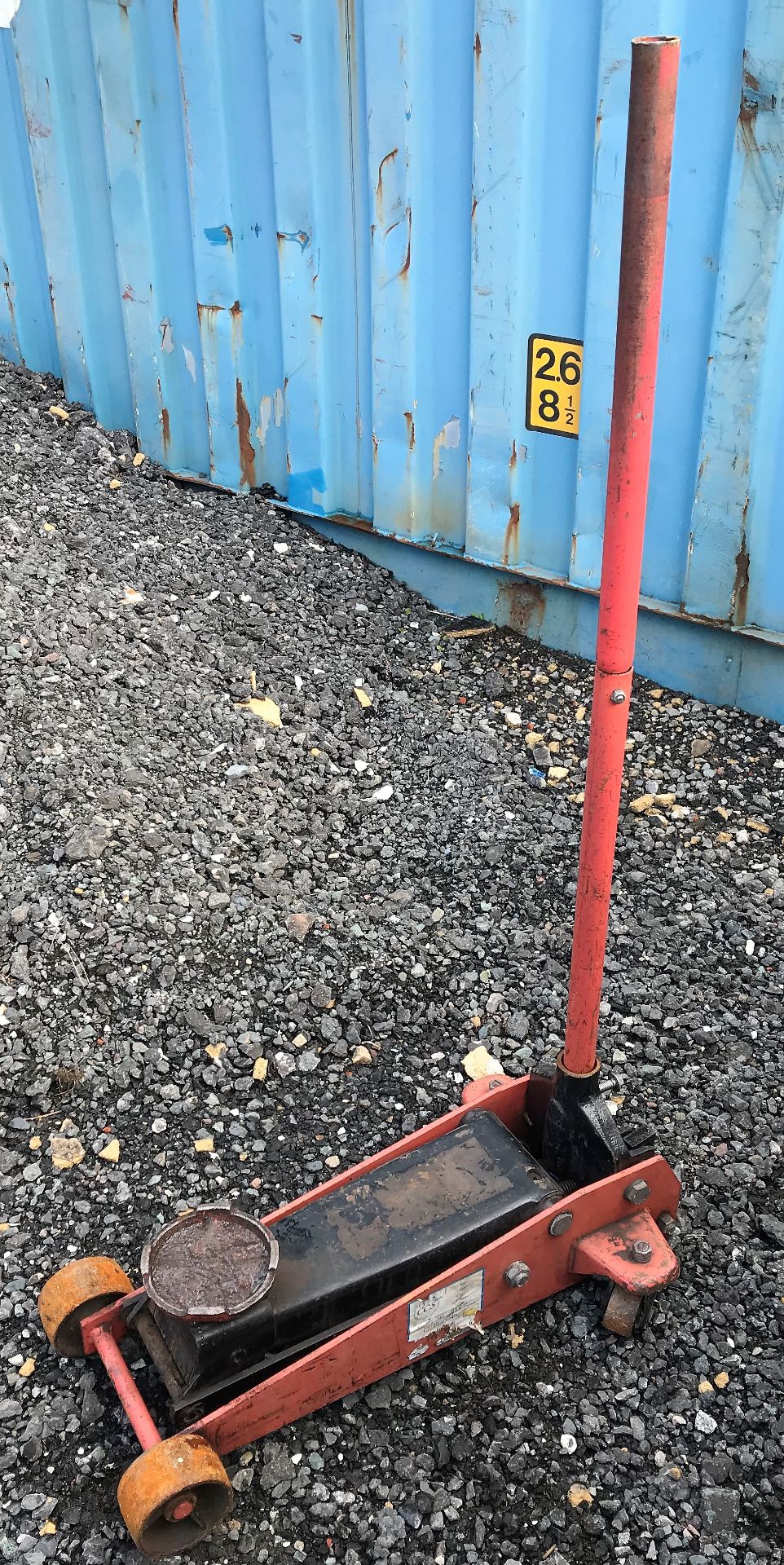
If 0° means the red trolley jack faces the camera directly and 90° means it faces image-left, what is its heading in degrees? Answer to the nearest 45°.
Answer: approximately 45°

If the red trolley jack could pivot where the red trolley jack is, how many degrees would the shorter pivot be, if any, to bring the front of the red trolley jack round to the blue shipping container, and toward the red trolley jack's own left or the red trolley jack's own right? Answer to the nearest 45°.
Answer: approximately 135° to the red trolley jack's own right
